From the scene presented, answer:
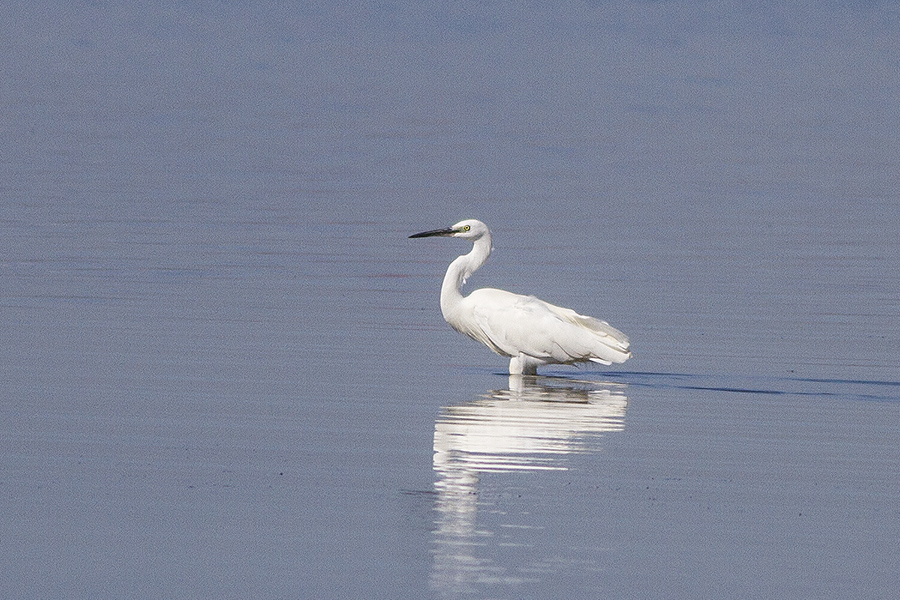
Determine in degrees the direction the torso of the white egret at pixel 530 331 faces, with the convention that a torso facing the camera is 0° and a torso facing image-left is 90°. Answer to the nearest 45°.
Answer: approximately 90°
